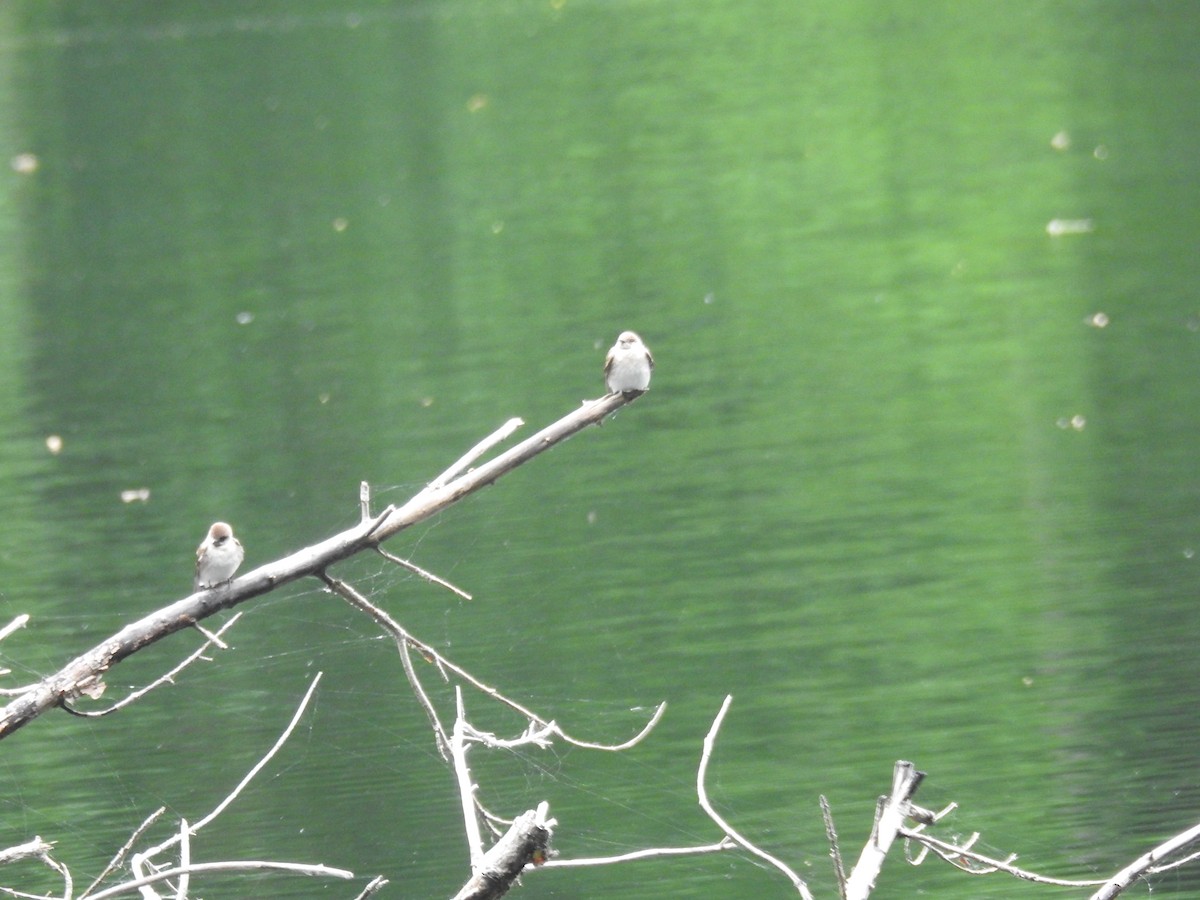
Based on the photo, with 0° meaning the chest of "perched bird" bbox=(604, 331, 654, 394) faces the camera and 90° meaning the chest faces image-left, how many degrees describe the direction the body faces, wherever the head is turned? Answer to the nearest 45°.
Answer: approximately 0°

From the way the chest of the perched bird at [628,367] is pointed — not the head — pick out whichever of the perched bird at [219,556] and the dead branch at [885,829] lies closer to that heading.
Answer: the dead branch

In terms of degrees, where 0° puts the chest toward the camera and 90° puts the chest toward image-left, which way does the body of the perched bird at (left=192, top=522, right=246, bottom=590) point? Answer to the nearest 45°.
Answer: approximately 315°

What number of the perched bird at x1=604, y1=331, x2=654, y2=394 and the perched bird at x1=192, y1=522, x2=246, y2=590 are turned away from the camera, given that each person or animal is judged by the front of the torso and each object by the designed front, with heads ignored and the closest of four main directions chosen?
0

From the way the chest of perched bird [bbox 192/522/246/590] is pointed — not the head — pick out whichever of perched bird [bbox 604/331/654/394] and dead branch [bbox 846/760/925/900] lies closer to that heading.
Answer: the dead branch

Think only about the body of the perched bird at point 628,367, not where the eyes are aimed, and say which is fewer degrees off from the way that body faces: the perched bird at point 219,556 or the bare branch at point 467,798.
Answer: the bare branch

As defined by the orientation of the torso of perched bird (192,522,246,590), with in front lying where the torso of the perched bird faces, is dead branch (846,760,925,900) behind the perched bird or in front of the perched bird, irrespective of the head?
in front

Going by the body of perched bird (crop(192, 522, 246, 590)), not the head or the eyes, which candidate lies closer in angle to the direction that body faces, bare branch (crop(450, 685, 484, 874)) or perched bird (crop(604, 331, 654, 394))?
the bare branch

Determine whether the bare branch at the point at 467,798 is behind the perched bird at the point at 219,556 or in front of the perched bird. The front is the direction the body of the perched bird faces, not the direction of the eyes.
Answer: in front

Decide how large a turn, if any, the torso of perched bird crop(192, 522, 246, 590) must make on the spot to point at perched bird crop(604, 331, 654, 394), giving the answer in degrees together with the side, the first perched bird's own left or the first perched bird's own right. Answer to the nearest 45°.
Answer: approximately 45° to the first perched bird's own left

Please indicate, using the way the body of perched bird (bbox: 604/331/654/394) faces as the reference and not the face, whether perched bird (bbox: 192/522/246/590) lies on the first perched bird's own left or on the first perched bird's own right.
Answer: on the first perched bird's own right
